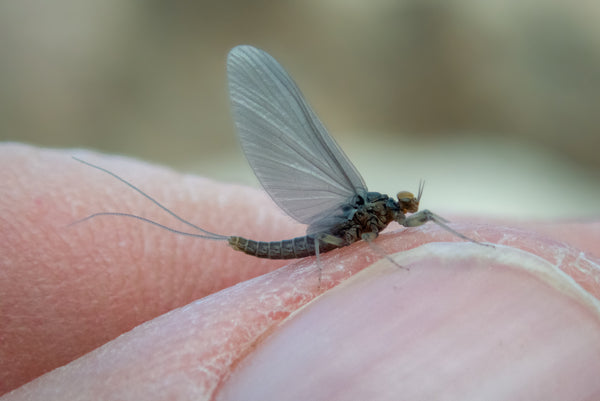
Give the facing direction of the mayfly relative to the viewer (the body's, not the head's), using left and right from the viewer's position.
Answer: facing to the right of the viewer
